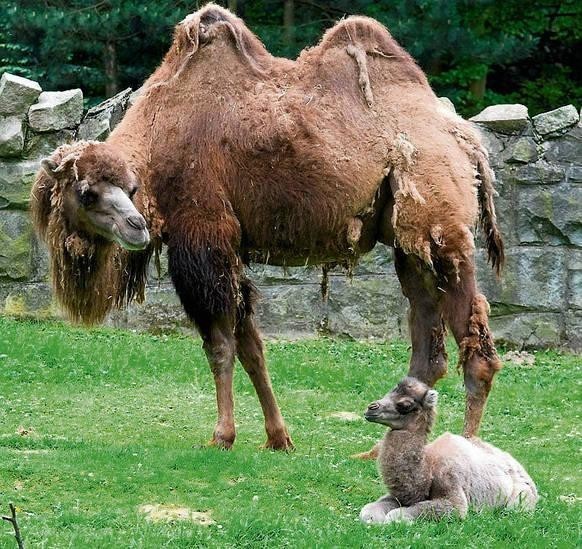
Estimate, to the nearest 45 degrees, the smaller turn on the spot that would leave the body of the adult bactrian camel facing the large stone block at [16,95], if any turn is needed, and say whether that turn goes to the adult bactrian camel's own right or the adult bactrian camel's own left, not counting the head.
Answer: approximately 45° to the adult bactrian camel's own right

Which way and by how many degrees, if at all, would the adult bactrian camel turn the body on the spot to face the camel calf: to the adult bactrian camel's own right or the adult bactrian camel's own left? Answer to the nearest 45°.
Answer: approximately 135° to the adult bactrian camel's own left

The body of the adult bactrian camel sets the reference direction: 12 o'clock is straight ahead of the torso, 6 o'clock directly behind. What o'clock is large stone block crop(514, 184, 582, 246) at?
The large stone block is roughly at 4 o'clock from the adult bactrian camel.

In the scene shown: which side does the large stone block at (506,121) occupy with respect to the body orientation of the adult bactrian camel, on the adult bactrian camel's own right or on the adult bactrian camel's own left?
on the adult bactrian camel's own right

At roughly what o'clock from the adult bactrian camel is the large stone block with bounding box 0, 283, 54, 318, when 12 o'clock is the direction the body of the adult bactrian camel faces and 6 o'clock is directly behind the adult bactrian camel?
The large stone block is roughly at 2 o'clock from the adult bactrian camel.

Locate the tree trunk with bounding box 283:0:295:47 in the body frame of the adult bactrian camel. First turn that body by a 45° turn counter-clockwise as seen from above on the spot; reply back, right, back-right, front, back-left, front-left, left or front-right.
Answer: back-right

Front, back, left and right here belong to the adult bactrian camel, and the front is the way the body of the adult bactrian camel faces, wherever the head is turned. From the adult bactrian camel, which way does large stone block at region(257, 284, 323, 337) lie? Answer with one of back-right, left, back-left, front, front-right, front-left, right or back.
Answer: right

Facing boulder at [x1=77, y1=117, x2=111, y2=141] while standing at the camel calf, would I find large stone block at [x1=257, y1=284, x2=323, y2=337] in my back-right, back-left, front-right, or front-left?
front-right

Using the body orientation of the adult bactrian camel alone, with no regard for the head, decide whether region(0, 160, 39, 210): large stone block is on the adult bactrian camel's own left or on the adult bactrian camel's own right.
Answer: on the adult bactrian camel's own right

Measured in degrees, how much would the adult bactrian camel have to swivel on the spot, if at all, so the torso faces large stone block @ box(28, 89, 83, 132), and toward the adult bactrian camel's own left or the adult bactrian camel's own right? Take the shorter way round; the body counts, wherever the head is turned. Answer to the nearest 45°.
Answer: approximately 45° to the adult bactrian camel's own right

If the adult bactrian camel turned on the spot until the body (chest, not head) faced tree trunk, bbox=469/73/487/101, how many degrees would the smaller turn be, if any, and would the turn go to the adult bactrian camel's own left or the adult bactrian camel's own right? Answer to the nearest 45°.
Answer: approximately 90° to the adult bactrian camel's own right

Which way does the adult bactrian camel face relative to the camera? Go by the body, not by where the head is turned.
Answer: to the viewer's left

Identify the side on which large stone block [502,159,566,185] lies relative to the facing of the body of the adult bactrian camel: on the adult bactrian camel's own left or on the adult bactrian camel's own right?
on the adult bactrian camel's own right

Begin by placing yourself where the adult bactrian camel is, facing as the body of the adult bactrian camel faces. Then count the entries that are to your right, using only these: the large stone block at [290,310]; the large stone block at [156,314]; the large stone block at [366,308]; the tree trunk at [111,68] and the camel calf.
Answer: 4

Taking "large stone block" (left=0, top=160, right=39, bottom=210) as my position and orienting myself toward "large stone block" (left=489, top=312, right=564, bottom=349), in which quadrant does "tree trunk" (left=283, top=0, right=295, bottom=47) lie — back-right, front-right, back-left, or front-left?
front-left
